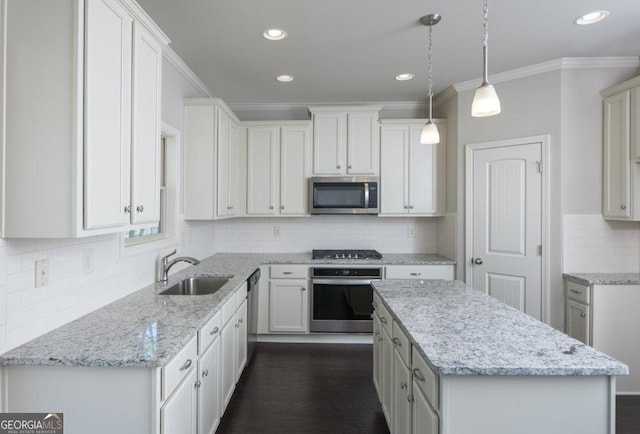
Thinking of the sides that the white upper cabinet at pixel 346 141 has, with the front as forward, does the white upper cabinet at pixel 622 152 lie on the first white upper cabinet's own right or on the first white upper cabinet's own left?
on the first white upper cabinet's own left

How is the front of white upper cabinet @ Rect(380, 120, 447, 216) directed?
toward the camera

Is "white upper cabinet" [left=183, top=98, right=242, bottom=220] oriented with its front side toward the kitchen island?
no

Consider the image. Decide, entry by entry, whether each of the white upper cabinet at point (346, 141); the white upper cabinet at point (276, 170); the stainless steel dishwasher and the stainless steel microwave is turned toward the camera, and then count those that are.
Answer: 3

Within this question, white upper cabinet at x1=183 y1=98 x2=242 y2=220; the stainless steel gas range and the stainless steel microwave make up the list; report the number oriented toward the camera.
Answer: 2

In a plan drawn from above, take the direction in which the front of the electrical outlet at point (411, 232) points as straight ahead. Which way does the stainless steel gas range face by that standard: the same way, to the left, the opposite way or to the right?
the same way

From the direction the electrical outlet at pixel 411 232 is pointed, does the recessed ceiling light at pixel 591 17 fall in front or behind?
in front

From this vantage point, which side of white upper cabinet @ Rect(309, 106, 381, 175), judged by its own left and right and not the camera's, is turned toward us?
front

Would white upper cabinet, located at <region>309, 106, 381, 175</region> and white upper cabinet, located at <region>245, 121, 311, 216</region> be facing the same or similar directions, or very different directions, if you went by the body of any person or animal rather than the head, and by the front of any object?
same or similar directions

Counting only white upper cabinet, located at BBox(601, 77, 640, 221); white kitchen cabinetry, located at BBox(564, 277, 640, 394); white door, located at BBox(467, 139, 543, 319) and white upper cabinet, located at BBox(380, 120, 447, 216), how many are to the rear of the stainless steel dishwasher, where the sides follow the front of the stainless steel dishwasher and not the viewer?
0

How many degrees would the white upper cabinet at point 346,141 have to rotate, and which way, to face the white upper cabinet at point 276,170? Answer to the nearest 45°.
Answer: approximately 90° to its right

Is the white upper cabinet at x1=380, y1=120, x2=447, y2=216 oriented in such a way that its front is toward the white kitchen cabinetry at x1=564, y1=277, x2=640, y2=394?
no

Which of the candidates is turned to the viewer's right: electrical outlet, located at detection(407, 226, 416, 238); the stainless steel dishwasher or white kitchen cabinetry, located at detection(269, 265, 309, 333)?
the stainless steel dishwasher

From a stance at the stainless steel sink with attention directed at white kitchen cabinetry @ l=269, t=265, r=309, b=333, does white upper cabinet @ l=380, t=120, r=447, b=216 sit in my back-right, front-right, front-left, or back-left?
front-right

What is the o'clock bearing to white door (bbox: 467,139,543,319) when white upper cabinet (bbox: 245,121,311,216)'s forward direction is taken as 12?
The white door is roughly at 10 o'clock from the white upper cabinet.

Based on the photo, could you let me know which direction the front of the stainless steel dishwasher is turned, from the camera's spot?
facing to the right of the viewer
